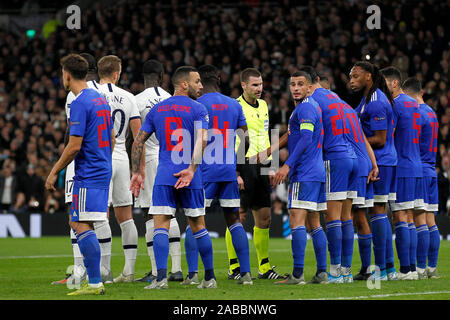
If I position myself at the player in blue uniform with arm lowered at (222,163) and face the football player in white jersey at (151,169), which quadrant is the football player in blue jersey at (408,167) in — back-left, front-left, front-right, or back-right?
back-right

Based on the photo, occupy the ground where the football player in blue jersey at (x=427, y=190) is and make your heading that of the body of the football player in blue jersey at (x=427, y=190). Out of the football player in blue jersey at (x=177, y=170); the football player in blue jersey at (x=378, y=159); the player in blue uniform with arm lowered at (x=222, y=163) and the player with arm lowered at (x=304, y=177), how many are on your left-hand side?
4

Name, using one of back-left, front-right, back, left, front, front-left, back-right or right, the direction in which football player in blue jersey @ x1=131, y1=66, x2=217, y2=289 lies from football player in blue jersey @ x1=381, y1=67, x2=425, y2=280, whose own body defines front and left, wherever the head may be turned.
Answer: left

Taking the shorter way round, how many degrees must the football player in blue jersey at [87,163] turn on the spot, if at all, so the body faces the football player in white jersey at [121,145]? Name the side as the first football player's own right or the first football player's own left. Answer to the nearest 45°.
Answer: approximately 45° to the first football player's own right

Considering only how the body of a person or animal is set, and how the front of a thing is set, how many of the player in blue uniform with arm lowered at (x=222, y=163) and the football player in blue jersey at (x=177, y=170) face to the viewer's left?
0

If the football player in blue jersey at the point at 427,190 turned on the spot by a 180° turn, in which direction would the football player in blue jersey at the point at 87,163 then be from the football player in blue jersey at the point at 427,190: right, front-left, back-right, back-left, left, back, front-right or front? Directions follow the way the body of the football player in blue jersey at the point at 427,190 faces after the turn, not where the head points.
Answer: right

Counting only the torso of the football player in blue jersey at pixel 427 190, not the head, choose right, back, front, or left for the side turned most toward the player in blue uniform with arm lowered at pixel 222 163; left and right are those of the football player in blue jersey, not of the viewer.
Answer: left

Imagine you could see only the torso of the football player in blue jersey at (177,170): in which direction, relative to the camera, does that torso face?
away from the camera

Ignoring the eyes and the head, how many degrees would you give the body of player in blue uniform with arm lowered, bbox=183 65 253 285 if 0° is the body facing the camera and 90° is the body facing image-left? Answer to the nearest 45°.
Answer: approximately 180°
